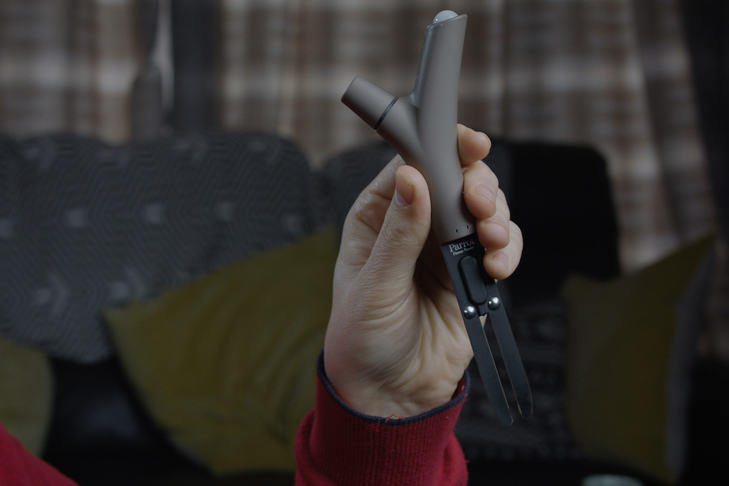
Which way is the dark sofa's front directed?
toward the camera
